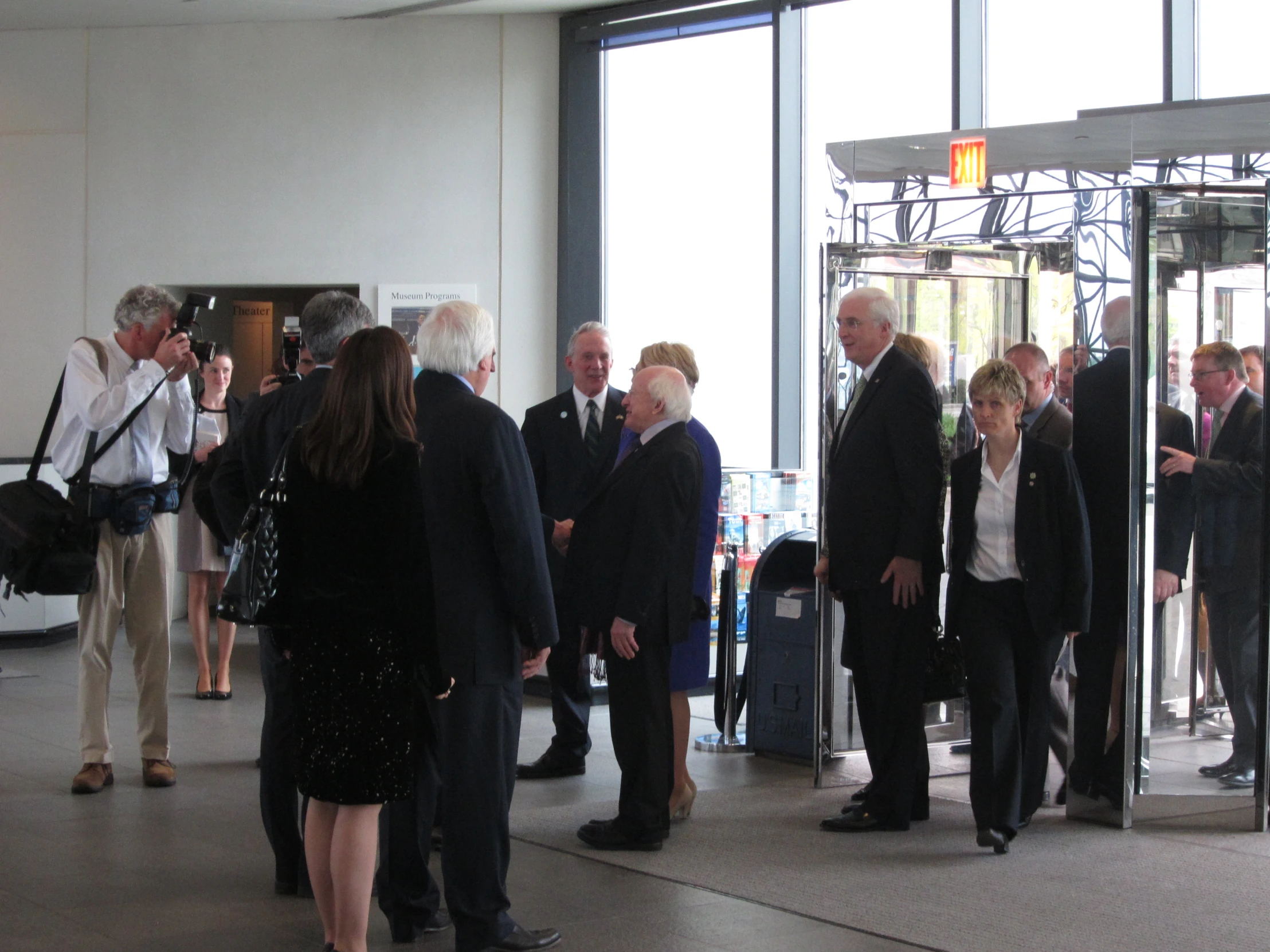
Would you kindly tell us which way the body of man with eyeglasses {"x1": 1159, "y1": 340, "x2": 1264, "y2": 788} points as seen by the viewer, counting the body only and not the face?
to the viewer's left

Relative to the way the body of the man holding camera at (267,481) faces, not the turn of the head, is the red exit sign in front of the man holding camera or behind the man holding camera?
in front

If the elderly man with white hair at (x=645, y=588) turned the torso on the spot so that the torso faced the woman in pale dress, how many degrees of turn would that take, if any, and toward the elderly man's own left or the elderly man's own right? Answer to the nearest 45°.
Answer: approximately 45° to the elderly man's own right

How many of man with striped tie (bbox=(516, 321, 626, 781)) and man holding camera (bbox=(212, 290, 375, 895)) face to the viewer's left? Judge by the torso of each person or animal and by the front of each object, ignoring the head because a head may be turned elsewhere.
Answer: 0

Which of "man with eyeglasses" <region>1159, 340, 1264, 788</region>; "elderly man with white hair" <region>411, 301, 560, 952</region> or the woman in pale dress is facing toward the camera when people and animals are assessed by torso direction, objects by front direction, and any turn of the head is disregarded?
the woman in pale dress

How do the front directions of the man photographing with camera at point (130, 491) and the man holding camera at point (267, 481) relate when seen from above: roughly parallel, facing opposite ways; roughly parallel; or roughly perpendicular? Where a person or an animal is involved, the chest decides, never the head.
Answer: roughly perpendicular

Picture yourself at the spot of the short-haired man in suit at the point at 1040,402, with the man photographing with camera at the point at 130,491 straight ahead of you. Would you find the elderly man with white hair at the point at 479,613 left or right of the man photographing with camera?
left

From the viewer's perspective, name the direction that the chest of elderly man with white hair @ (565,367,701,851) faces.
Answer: to the viewer's left

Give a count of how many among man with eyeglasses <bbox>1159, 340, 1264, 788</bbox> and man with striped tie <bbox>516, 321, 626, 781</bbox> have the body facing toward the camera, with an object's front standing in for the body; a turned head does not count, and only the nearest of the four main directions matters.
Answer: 1

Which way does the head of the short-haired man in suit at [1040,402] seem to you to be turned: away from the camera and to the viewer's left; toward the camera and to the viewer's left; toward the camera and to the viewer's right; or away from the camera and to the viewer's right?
toward the camera and to the viewer's left

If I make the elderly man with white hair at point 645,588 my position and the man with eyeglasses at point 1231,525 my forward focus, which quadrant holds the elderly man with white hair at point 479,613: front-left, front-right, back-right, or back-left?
back-right

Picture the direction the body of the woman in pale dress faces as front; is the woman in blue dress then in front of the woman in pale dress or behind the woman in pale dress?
in front

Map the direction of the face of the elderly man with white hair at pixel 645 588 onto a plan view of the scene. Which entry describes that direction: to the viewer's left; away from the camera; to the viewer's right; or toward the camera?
to the viewer's left
